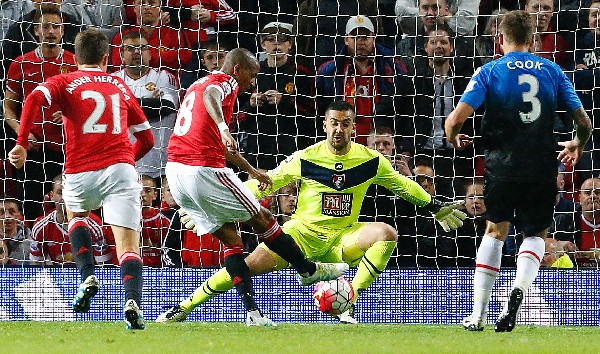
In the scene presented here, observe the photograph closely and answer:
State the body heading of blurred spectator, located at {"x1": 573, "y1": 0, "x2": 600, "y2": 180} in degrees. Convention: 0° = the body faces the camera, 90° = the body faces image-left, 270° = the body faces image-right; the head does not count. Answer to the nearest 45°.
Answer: approximately 0°

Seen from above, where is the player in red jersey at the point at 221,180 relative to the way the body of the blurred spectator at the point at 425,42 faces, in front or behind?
in front

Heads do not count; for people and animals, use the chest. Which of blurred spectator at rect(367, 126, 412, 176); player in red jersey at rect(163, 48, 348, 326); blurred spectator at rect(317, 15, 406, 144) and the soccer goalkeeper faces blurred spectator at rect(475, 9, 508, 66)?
the player in red jersey

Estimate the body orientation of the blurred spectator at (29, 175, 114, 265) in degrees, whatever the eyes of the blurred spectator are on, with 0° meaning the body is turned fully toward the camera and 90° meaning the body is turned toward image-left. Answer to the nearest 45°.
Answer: approximately 0°
